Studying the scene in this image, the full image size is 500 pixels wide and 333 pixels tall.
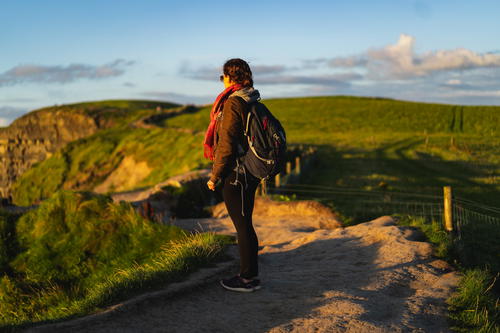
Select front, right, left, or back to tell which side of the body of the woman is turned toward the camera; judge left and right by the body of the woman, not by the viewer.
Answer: left

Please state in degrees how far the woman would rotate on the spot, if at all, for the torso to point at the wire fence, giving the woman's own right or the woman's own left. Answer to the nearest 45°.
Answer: approximately 135° to the woman's own right

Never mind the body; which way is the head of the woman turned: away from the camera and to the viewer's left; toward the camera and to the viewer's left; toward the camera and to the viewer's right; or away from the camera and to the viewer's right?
away from the camera and to the viewer's left

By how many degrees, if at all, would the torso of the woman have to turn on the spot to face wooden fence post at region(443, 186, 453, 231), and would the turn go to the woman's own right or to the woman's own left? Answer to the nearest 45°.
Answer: approximately 135° to the woman's own right
